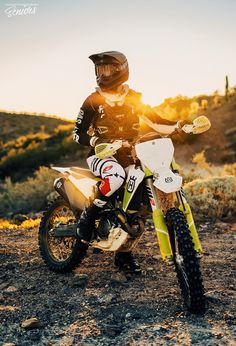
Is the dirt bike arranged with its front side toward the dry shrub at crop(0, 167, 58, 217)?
no

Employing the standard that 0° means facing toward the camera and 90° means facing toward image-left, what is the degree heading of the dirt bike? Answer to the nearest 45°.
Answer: approximately 315°

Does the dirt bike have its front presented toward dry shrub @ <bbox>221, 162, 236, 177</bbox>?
no

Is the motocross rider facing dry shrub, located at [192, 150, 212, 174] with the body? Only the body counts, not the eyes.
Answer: no

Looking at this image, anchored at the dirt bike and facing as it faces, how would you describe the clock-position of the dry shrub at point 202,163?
The dry shrub is roughly at 8 o'clock from the dirt bike.

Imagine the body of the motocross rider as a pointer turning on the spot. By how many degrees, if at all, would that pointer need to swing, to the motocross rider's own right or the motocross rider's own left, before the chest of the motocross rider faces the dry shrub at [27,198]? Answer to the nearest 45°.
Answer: approximately 180°

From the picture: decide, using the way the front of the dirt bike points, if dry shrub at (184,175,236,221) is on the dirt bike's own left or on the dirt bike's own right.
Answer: on the dirt bike's own left

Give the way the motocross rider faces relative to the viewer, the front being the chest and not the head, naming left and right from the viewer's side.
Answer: facing the viewer
